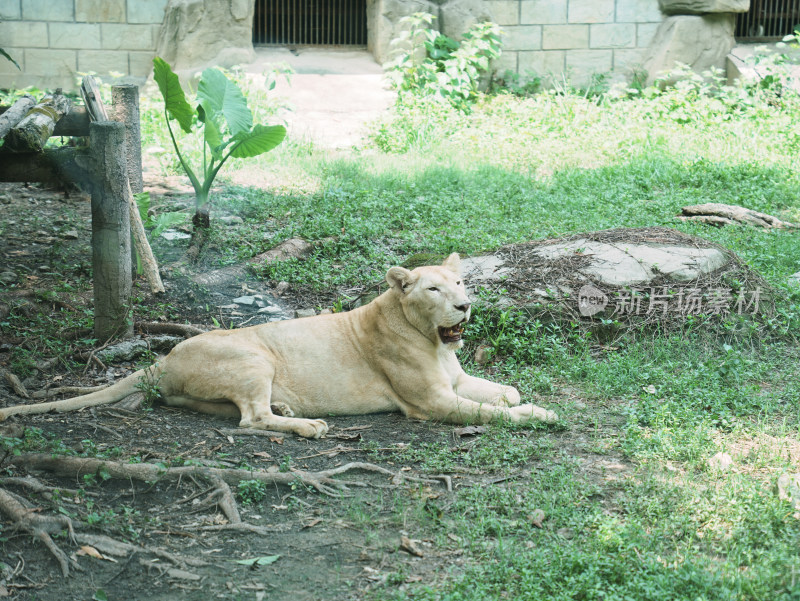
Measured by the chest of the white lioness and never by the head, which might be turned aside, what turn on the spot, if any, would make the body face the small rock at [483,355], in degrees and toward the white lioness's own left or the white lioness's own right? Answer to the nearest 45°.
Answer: approximately 45° to the white lioness's own left

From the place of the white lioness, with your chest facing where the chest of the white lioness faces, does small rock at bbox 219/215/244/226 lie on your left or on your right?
on your left

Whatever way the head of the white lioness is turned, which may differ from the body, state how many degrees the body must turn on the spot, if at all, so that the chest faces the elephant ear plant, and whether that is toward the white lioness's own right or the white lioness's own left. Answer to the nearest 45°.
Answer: approximately 90° to the white lioness's own left

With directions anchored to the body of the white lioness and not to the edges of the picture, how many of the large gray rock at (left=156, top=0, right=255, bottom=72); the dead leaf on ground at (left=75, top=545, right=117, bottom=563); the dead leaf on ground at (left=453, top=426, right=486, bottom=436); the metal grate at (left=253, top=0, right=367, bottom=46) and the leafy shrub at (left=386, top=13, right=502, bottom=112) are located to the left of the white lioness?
3

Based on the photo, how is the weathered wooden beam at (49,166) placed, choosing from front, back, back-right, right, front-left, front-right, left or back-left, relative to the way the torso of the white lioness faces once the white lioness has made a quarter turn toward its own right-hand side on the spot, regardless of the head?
back-right

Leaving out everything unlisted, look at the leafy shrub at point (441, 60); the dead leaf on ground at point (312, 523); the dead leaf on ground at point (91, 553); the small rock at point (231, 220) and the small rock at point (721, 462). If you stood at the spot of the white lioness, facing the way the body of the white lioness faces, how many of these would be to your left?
2

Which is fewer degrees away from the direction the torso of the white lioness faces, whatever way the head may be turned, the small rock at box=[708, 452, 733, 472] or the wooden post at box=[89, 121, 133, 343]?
the small rock

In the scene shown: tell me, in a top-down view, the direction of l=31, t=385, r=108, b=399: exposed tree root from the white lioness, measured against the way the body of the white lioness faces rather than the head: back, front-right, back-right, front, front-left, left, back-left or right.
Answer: back

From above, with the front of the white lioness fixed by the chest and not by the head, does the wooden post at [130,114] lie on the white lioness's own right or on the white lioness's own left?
on the white lioness's own left

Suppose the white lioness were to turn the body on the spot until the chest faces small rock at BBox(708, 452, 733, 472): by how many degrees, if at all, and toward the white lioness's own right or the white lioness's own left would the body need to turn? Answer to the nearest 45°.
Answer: approximately 45° to the white lioness's own right

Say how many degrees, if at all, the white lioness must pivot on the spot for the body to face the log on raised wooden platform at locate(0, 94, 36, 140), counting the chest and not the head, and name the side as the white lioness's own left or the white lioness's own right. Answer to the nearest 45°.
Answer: approximately 135° to the white lioness's own left

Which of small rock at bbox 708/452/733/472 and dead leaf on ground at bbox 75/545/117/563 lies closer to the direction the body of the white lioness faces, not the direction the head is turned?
the small rock

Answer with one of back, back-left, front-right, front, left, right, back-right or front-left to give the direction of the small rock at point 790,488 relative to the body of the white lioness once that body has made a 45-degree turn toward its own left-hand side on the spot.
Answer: right

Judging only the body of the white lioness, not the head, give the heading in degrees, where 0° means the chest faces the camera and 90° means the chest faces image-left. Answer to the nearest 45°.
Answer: approximately 270°

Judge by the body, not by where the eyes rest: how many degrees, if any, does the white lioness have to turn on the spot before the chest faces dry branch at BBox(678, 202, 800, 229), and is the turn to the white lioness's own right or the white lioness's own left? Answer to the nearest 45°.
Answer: approximately 45° to the white lioness's own left
